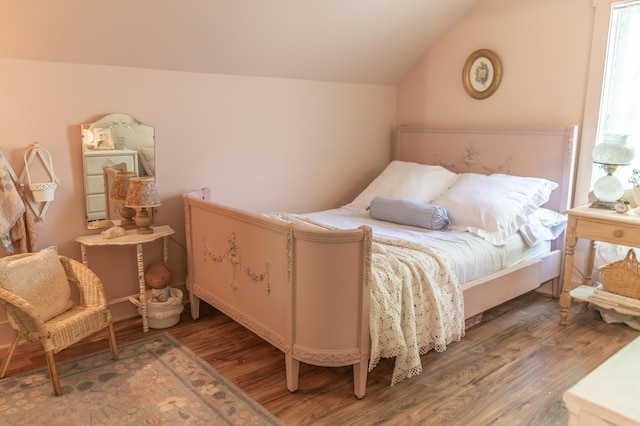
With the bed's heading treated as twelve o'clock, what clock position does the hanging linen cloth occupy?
The hanging linen cloth is roughly at 1 o'clock from the bed.

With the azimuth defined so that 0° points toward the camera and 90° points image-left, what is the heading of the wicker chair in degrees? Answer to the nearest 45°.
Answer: approximately 315°

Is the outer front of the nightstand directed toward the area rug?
yes

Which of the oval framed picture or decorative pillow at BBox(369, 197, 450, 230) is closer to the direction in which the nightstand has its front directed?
the decorative pillow

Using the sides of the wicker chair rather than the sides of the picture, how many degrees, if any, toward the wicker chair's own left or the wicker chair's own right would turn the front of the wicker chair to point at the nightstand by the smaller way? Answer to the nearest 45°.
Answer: approximately 45° to the wicker chair's own left

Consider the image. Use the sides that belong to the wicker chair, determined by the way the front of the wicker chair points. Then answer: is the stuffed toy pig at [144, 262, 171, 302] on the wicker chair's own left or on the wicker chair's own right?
on the wicker chair's own left

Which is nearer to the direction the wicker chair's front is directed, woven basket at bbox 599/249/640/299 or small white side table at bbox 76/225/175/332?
the woven basket

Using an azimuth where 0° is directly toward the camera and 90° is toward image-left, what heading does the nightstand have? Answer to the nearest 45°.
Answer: approximately 45°
